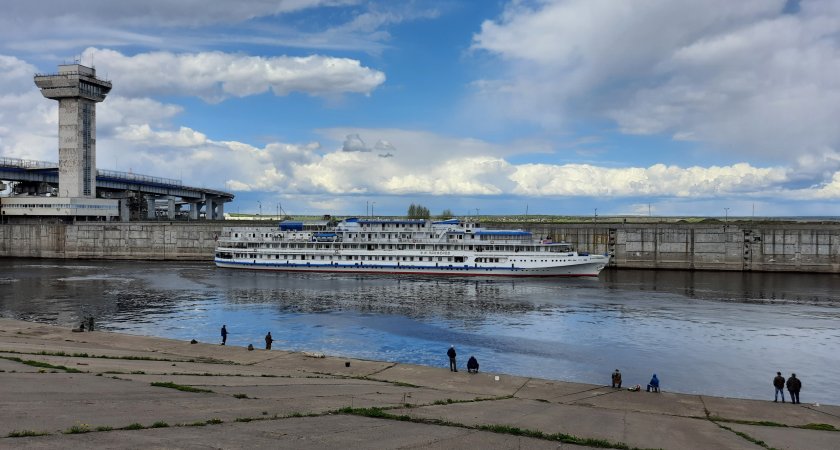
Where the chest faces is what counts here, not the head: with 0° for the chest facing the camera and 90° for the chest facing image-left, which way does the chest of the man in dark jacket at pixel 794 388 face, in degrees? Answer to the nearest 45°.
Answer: approximately 180°

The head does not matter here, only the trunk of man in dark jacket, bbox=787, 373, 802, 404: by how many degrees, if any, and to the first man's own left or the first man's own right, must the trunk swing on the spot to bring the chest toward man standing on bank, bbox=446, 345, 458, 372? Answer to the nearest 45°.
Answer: approximately 90° to the first man's own left
